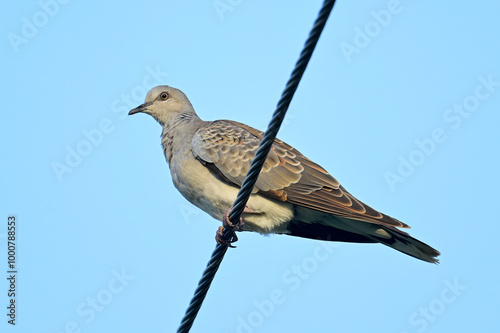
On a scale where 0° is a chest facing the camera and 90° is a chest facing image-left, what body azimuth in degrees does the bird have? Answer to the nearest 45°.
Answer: approximately 90°
